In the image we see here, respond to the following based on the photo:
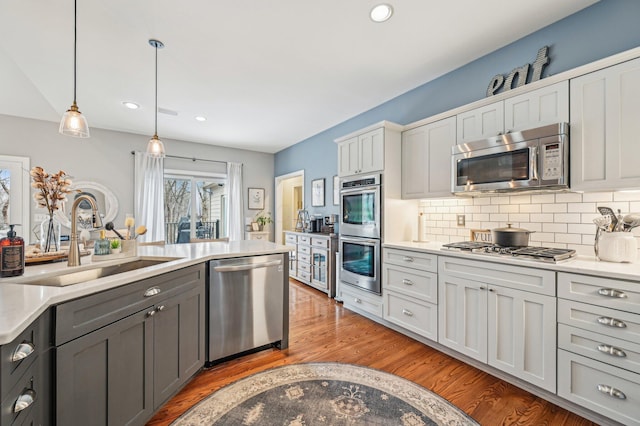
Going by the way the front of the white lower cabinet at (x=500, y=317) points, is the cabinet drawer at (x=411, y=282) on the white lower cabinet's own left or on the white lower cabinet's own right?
on the white lower cabinet's own right

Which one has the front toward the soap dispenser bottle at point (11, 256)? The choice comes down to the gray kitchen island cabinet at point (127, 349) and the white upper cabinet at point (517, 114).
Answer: the white upper cabinet

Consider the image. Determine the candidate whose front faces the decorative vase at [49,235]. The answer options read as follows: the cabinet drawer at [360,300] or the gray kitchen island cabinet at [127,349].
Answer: the cabinet drawer

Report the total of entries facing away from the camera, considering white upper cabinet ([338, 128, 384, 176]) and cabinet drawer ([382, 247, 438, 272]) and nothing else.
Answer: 0

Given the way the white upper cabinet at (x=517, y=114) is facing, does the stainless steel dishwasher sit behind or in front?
in front

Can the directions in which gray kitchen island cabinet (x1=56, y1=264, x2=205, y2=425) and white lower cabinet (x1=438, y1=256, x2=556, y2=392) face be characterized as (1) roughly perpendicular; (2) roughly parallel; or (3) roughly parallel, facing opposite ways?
roughly parallel, facing opposite ways

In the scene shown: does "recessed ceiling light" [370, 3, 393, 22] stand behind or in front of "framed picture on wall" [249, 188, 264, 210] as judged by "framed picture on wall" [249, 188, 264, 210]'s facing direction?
in front

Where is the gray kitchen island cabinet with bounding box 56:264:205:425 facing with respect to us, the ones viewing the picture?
facing the viewer and to the right of the viewer

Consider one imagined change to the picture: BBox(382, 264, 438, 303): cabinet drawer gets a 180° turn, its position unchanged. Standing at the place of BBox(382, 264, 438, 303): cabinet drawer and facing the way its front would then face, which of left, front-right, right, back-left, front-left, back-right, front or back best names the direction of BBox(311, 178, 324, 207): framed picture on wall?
left

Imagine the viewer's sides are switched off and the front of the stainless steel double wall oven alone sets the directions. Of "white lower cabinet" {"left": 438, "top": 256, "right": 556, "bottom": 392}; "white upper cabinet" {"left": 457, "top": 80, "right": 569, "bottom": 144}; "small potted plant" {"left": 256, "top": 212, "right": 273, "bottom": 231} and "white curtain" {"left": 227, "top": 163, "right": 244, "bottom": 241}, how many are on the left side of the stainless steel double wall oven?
2

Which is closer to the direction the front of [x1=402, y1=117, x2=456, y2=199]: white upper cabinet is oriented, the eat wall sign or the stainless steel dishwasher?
the stainless steel dishwasher

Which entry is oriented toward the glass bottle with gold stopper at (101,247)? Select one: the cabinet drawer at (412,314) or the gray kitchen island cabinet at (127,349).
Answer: the cabinet drawer

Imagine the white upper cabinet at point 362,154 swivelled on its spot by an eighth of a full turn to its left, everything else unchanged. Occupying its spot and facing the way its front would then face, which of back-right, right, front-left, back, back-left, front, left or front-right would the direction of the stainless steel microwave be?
front-left

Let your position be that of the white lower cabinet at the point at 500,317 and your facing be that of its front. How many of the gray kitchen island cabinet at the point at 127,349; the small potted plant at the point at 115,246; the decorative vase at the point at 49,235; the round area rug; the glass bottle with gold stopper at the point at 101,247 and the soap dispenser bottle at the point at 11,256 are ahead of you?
6

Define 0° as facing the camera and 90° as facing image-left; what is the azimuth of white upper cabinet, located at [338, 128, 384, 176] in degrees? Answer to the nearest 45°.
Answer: approximately 45°

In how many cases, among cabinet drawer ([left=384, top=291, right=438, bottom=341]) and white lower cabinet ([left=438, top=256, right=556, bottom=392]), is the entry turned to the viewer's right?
0
